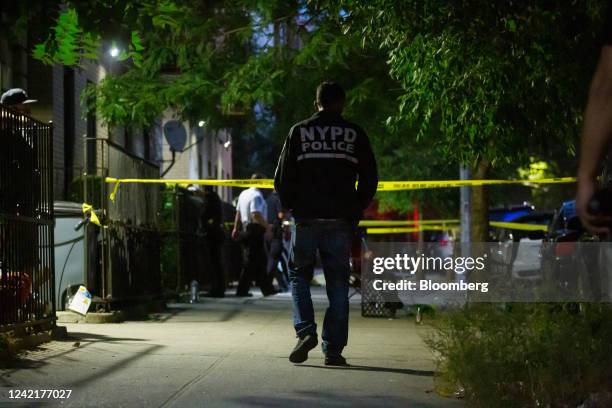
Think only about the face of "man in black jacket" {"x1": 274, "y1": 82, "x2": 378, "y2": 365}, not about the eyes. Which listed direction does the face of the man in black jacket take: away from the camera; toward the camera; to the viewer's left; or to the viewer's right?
away from the camera

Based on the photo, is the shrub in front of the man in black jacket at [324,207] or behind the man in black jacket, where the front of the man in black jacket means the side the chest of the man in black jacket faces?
behind

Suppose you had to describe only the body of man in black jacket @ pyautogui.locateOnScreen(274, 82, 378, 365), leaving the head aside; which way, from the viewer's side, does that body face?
away from the camera

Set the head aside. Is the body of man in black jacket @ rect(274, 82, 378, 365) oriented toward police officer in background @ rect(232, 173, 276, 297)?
yes

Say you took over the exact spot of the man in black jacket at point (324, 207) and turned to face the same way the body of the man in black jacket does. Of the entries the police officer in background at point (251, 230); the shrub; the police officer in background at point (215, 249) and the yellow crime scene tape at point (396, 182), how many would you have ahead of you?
3
